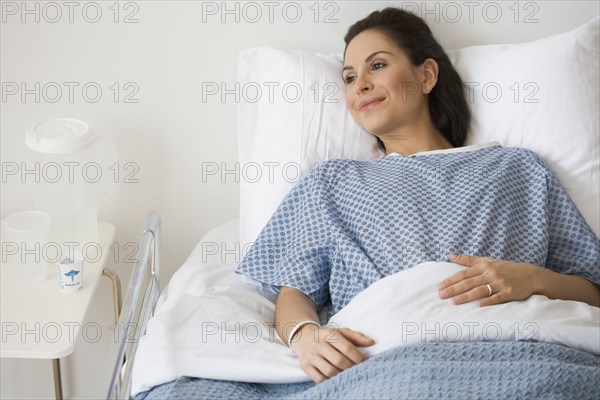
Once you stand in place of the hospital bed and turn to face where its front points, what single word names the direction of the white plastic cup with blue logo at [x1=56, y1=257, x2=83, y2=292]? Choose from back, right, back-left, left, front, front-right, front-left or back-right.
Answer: right

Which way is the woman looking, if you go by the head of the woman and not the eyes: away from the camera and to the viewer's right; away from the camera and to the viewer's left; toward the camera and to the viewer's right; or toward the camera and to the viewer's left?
toward the camera and to the viewer's left

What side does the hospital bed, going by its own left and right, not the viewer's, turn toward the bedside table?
right

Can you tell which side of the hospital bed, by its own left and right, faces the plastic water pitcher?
right

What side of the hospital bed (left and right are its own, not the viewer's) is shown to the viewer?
front
